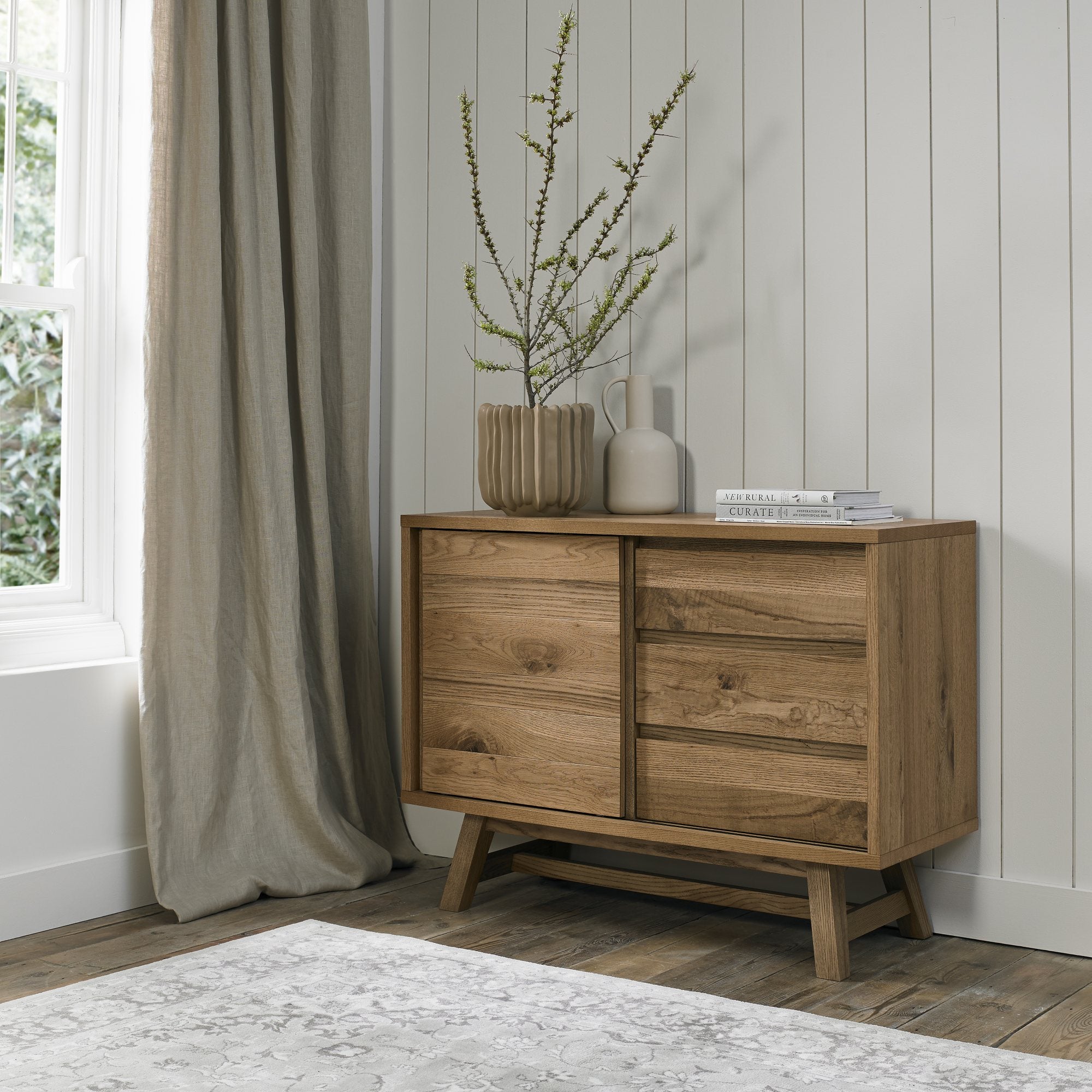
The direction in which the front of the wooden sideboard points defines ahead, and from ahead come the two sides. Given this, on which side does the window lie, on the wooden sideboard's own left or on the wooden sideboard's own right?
on the wooden sideboard's own right

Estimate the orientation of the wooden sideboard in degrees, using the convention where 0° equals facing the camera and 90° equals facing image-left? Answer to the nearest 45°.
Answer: approximately 45°
